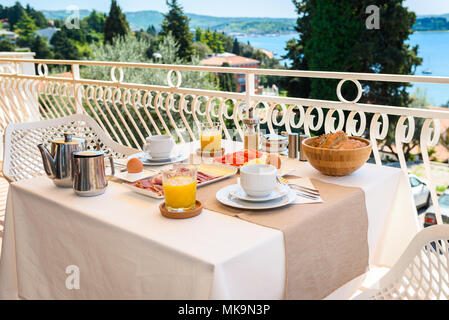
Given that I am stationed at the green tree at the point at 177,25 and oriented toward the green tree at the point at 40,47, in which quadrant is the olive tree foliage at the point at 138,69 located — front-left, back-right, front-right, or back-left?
front-left

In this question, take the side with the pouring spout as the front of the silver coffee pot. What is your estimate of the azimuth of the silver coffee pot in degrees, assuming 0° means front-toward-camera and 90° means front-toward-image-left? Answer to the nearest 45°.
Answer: approximately 90°

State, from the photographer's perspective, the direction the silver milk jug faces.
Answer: facing to the left of the viewer

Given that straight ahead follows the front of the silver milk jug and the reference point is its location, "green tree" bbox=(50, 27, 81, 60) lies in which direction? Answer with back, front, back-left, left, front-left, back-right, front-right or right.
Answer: right

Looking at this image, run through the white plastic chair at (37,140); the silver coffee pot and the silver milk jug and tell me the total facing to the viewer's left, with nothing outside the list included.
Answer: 2

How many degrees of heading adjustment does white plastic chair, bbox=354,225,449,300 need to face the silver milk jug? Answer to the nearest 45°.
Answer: approximately 45° to its left

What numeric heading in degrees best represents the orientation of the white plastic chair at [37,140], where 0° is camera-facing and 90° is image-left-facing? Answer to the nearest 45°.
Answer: approximately 315°

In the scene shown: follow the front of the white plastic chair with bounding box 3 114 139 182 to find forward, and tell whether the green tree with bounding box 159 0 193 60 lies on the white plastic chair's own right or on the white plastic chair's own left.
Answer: on the white plastic chair's own left

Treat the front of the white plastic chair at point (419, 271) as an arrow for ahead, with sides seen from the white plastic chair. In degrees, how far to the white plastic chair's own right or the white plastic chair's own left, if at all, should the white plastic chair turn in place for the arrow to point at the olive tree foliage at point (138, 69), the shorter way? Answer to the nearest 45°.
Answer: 0° — it already faces it

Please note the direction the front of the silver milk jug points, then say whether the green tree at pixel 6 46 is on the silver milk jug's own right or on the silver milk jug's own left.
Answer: on the silver milk jug's own right

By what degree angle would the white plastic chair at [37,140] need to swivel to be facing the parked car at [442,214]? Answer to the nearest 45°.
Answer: approximately 90° to its left

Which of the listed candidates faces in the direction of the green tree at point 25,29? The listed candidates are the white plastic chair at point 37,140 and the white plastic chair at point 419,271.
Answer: the white plastic chair at point 419,271

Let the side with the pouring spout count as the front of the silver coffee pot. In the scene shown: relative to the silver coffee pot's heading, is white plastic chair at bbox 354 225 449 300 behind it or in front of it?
behind

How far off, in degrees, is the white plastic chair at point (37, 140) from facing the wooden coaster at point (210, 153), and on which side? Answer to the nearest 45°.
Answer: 0° — it already faces it
